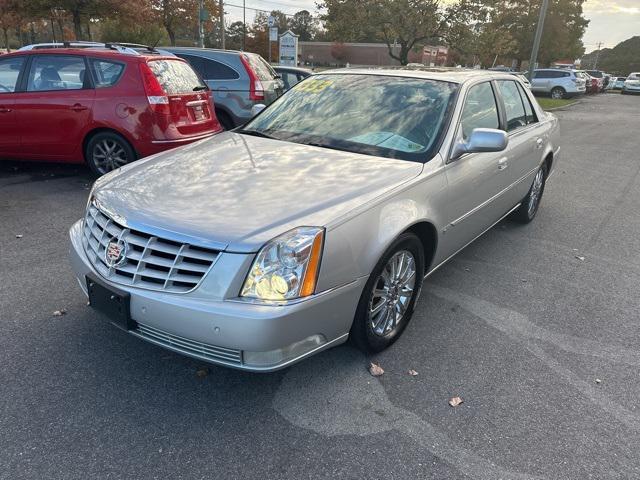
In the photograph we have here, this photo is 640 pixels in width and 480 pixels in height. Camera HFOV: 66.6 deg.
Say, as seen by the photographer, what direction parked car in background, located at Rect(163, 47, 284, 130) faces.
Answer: facing away from the viewer and to the left of the viewer

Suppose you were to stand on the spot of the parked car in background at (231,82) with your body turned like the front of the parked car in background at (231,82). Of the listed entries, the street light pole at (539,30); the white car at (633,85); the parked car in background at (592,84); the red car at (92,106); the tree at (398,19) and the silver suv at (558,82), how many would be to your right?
5

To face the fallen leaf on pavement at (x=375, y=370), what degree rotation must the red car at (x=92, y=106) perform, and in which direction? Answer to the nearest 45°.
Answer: approximately 135° to its left

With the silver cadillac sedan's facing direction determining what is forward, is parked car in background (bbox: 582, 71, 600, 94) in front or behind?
behind

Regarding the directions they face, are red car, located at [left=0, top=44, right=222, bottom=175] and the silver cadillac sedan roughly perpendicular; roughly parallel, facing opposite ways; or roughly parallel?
roughly perpendicular

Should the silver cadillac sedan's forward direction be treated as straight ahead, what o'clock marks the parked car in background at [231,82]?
The parked car in background is roughly at 4 o'clock from the silver cadillac sedan.

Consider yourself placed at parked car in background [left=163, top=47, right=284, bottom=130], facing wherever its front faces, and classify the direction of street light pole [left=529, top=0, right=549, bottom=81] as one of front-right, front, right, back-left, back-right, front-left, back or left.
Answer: right

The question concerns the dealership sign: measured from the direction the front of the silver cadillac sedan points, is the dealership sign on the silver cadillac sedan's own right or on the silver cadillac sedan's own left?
on the silver cadillac sedan's own right

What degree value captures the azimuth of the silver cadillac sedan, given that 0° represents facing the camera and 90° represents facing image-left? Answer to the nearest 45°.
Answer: approximately 45°

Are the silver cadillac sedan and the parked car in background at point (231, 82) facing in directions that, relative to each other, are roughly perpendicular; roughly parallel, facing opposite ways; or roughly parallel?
roughly perpendicular

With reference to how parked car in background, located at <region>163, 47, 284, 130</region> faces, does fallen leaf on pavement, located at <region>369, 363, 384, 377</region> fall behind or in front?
behind

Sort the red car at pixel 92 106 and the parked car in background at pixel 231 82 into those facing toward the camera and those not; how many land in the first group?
0

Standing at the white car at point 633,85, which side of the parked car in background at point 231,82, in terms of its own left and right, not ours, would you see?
right

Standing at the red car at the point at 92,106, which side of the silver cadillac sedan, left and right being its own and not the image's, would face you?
right
